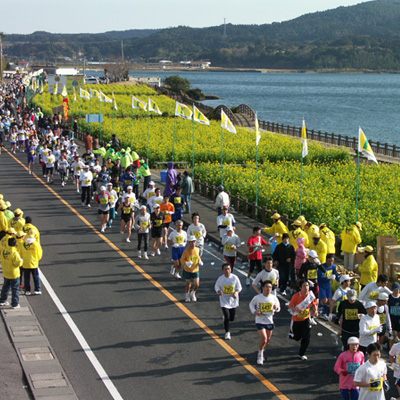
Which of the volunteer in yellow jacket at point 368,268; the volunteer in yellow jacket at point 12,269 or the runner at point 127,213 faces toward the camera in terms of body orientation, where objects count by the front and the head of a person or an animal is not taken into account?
the runner

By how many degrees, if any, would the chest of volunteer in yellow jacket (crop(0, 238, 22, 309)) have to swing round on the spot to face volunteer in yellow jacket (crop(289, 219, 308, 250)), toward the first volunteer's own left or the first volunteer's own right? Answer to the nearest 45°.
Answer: approximately 45° to the first volunteer's own right

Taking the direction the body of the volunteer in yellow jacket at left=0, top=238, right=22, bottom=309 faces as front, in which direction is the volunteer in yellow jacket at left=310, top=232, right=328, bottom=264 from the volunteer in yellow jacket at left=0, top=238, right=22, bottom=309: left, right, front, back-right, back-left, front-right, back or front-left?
front-right

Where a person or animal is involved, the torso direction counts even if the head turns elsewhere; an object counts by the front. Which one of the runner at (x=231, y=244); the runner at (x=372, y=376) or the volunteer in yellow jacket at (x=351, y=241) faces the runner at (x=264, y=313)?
the runner at (x=231, y=244)

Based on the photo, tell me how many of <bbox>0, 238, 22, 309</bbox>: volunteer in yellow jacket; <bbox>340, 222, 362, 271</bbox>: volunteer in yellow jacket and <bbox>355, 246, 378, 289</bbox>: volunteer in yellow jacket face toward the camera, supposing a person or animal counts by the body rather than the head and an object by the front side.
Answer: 0

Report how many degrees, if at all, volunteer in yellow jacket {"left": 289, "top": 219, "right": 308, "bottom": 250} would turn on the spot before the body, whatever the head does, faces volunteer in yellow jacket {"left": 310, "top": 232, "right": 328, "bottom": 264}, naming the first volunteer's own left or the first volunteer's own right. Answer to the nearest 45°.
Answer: approximately 90° to the first volunteer's own left

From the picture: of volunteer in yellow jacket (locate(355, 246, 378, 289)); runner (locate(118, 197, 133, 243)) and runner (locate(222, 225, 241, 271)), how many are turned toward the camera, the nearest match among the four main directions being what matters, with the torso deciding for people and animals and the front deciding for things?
2

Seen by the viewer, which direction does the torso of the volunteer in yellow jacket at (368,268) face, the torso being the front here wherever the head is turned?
to the viewer's left

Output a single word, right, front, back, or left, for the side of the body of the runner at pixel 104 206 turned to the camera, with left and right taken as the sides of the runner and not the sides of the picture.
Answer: front

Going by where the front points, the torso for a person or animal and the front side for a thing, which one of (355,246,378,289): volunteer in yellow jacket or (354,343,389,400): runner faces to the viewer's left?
the volunteer in yellow jacket

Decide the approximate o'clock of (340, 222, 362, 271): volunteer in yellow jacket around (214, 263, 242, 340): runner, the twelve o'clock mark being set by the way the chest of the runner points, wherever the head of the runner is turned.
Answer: The volunteer in yellow jacket is roughly at 7 o'clock from the runner.

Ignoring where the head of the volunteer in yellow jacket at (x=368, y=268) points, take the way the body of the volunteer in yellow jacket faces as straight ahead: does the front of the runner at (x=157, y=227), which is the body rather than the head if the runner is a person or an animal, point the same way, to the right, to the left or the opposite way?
to the left

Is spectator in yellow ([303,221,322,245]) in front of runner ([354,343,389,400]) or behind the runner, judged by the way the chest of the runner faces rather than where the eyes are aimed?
behind

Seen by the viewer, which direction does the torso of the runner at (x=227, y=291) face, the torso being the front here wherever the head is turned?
toward the camera

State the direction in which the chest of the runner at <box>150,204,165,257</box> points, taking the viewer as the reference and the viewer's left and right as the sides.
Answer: facing the viewer
